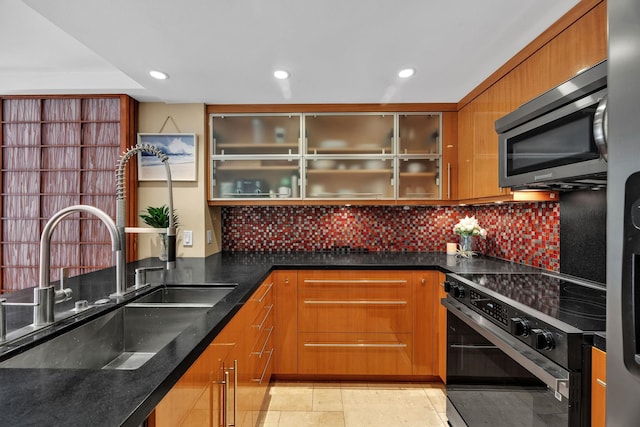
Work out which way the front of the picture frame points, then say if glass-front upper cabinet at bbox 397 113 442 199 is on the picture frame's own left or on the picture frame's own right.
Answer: on the picture frame's own left

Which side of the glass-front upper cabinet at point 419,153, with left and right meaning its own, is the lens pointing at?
front

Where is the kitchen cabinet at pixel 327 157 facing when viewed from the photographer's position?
facing the viewer

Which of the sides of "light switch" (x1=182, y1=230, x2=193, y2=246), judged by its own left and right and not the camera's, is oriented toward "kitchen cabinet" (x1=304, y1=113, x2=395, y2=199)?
left

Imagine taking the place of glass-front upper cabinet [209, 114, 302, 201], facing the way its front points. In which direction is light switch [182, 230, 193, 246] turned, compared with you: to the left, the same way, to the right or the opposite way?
the same way

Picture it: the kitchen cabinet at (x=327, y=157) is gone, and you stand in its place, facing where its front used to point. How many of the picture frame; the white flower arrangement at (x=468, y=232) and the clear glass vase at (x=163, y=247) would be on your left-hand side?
1

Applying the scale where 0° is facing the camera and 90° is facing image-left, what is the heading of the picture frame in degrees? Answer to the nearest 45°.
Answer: approximately 0°

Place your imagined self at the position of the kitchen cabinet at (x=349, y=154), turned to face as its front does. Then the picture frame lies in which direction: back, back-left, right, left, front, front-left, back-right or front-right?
right

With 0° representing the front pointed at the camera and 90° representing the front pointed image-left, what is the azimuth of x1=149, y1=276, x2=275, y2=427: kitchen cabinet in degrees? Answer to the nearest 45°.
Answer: approximately 270°

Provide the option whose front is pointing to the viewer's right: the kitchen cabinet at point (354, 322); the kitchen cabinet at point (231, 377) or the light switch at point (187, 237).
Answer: the kitchen cabinet at point (231, 377)

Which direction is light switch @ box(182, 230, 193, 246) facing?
toward the camera

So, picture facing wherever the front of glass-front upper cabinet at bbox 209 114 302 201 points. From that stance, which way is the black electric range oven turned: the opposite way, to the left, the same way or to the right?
to the right

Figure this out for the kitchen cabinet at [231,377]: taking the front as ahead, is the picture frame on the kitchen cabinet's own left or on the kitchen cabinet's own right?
on the kitchen cabinet's own left

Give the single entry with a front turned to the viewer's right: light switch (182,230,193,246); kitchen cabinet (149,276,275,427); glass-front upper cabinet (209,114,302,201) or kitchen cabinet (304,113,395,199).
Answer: kitchen cabinet (149,276,275,427)
